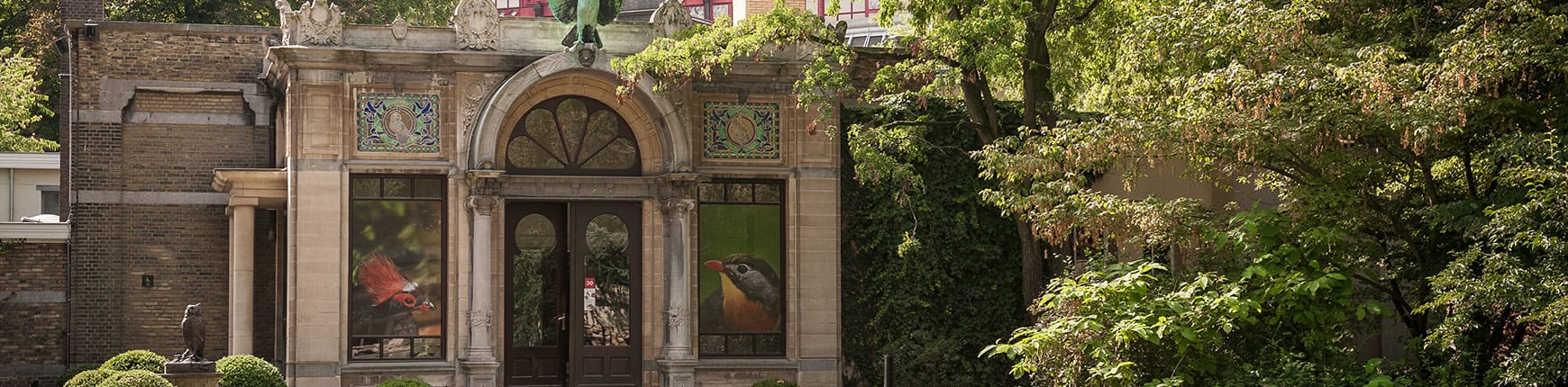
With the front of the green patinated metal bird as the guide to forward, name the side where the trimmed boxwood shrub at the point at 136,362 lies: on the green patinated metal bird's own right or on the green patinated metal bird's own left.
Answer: on the green patinated metal bird's own right

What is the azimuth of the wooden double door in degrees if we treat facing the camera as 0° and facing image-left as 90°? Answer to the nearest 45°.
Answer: approximately 0°

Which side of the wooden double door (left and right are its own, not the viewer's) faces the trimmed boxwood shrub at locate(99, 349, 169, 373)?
right

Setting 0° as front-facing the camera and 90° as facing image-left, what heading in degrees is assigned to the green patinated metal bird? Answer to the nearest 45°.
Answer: approximately 0°

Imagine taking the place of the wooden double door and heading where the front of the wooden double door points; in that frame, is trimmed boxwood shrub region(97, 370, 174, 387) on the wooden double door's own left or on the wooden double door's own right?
on the wooden double door's own right

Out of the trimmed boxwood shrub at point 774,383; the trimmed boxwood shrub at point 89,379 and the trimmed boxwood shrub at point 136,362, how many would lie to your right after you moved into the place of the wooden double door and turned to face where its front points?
2

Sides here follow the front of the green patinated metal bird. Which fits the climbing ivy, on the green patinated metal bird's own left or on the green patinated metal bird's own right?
on the green patinated metal bird's own left

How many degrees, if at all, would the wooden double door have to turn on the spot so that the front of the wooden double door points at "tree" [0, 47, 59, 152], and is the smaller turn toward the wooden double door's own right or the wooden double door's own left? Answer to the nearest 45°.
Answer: approximately 135° to the wooden double door's own right

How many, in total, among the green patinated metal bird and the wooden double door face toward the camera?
2
